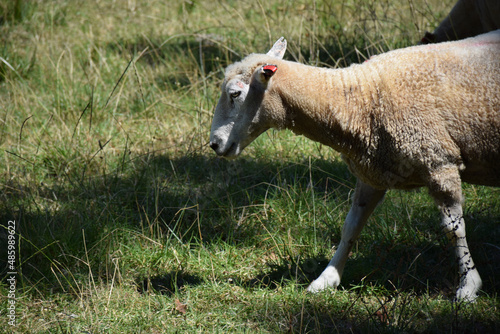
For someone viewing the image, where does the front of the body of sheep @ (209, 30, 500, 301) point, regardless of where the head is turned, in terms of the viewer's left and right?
facing to the left of the viewer

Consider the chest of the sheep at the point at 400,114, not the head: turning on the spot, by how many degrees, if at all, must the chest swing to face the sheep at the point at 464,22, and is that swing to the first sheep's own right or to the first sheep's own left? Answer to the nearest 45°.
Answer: approximately 90° to the first sheep's own right
